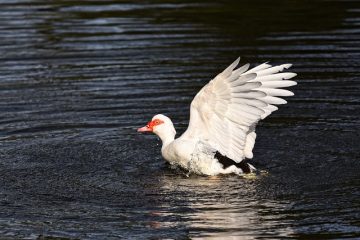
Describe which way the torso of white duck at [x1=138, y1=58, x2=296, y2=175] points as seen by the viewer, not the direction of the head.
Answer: to the viewer's left
